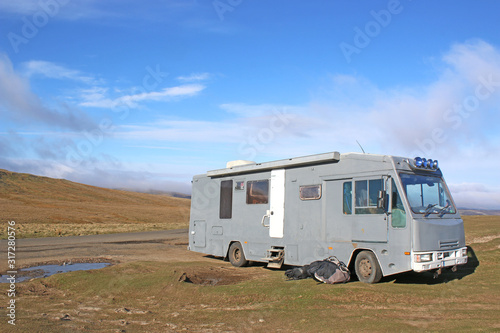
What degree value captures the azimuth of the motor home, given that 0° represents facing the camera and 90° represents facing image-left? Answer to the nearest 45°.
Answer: approximately 315°
